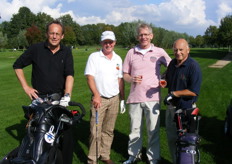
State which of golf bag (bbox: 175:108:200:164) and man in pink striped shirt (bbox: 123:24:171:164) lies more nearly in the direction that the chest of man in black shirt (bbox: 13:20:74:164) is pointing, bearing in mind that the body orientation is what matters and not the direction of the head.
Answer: the golf bag

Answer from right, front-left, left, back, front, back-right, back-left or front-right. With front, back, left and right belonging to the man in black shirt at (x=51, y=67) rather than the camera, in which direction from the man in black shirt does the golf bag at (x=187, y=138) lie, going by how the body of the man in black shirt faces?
front-left

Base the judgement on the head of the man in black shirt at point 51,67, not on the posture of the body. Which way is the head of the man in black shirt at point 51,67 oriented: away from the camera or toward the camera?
toward the camera

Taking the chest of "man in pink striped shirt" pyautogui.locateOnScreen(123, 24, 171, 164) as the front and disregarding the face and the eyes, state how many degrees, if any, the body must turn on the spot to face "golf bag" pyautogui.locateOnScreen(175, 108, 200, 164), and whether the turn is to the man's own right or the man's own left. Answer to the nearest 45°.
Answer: approximately 45° to the man's own left

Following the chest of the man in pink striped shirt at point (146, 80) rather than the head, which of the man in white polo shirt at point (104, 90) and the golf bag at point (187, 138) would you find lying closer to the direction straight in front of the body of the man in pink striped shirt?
the golf bag

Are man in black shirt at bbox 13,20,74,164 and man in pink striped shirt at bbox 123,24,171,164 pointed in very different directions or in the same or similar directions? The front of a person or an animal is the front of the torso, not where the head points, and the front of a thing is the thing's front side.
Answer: same or similar directions

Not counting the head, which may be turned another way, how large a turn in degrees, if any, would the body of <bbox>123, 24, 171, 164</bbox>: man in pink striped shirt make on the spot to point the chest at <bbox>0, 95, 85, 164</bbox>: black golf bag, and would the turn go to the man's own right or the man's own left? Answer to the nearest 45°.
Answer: approximately 45° to the man's own right

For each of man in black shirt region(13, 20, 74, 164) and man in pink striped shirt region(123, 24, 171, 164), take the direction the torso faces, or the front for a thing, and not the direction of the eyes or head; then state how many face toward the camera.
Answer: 2

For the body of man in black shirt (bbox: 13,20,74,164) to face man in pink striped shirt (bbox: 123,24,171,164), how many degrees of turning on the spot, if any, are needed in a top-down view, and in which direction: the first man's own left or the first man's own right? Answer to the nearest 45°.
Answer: approximately 90° to the first man's own left

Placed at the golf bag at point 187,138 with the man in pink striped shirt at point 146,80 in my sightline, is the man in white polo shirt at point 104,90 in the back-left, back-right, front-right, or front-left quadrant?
front-left

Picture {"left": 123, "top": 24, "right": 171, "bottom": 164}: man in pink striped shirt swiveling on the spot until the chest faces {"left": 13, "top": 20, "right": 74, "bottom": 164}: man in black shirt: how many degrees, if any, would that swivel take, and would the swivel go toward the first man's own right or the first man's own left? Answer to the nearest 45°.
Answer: approximately 45° to the first man's own right

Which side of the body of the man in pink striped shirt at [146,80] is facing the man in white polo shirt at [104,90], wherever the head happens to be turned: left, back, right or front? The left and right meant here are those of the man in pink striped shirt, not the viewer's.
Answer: right

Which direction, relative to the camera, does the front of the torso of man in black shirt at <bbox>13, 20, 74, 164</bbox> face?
toward the camera

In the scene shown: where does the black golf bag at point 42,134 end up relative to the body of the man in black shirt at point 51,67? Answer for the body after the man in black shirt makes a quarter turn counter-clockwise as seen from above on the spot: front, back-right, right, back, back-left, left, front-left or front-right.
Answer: right

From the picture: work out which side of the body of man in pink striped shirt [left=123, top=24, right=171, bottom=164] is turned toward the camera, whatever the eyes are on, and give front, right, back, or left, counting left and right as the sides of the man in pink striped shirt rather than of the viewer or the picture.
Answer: front
